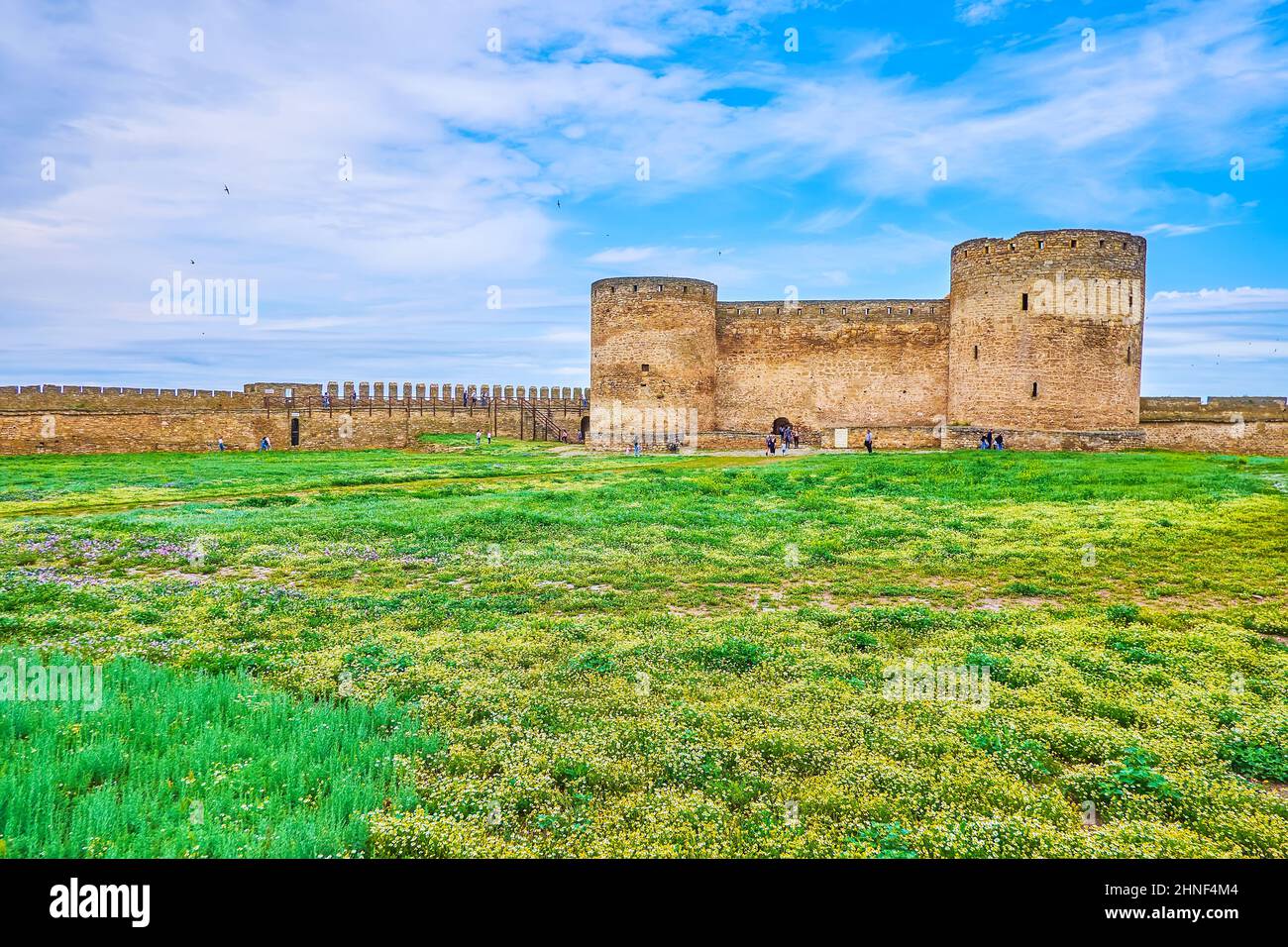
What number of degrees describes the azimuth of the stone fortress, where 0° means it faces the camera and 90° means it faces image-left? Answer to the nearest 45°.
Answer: approximately 0°
